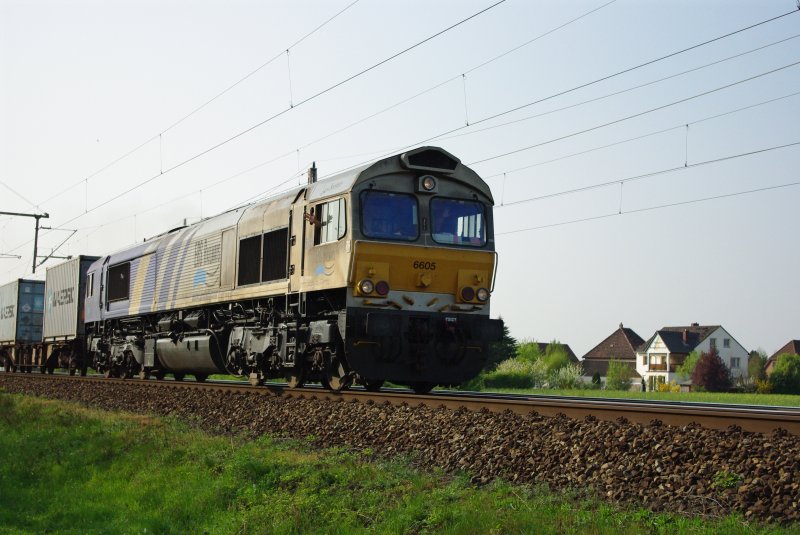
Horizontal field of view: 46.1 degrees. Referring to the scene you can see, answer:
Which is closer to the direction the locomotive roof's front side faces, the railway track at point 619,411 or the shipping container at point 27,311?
the railway track

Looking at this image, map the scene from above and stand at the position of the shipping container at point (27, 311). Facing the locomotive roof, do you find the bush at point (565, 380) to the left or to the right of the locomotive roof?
left

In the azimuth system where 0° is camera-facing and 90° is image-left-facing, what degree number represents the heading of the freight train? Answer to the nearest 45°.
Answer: approximately 315°

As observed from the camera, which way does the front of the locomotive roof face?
facing the viewer and to the right of the viewer

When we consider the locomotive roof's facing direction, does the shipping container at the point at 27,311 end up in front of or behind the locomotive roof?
behind

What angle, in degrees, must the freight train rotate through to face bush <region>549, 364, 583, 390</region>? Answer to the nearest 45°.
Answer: approximately 90° to its left

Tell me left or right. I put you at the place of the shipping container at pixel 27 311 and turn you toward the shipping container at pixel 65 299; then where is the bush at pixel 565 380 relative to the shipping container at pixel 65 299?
left

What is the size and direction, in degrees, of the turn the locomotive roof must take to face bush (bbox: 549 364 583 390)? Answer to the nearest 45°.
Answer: approximately 90° to its left
